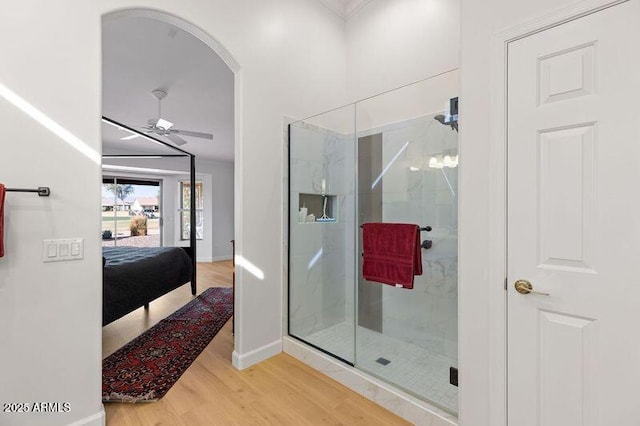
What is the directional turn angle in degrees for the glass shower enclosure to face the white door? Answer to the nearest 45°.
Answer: approximately 90° to its left

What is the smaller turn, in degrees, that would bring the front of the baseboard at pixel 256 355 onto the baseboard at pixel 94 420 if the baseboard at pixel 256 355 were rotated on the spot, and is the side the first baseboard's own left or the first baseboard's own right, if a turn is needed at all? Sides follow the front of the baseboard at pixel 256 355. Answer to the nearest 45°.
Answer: approximately 90° to the first baseboard's own right

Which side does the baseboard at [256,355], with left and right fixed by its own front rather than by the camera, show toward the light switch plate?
right

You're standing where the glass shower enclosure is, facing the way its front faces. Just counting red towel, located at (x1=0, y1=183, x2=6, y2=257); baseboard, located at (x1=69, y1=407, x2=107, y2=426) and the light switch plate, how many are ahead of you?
3

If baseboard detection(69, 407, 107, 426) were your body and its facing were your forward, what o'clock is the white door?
The white door is roughly at 12 o'clock from the baseboard.
